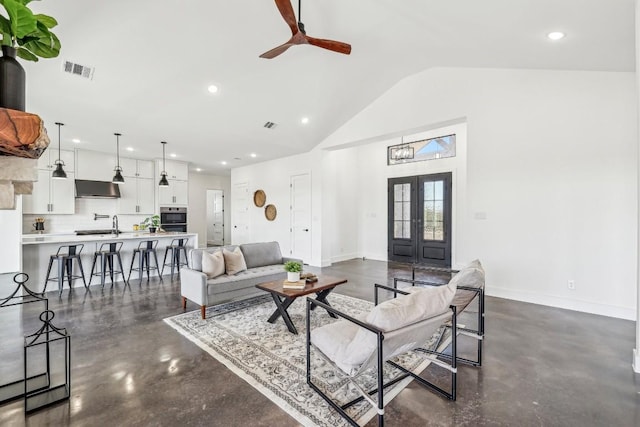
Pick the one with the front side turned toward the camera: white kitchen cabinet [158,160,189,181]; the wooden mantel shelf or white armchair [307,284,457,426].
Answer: the white kitchen cabinet

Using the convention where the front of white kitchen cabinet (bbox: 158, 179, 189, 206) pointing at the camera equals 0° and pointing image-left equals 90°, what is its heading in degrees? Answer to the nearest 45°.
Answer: approximately 0°

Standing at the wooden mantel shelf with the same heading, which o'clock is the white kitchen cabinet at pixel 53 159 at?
The white kitchen cabinet is roughly at 9 o'clock from the wooden mantel shelf.

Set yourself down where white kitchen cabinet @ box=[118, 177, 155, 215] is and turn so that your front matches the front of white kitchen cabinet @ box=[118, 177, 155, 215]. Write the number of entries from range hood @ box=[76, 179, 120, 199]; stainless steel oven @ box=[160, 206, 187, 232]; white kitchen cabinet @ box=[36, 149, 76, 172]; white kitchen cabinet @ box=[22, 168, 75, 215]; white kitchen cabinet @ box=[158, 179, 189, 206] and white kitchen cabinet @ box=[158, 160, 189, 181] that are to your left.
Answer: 3

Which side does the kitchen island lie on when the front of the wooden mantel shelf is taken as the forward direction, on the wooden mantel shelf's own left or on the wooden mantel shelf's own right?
on the wooden mantel shelf's own left

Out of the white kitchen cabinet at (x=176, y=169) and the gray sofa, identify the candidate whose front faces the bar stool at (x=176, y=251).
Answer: the white kitchen cabinet

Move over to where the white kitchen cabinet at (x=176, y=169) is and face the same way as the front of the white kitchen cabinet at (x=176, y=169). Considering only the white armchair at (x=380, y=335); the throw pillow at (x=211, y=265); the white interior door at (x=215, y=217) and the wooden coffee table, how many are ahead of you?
3

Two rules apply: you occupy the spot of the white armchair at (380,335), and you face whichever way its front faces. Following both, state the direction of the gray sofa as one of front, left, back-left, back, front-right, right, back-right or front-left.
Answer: front

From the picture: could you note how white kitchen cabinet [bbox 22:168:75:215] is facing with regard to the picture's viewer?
facing the viewer

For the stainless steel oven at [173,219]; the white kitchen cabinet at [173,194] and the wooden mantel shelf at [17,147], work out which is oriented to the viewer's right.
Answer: the wooden mantel shelf

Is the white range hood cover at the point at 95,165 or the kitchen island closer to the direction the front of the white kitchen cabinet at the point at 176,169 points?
the kitchen island

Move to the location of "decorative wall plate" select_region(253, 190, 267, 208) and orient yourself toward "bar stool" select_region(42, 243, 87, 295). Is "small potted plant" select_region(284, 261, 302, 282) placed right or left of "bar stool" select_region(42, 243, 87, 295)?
left

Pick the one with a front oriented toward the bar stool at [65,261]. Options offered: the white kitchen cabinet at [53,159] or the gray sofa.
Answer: the white kitchen cabinet

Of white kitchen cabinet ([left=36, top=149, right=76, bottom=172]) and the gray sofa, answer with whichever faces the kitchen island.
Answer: the white kitchen cabinet

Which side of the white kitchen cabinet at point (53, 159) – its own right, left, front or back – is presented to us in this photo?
front
